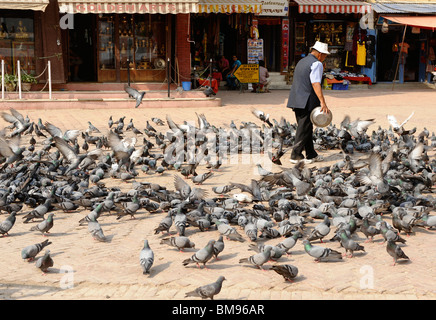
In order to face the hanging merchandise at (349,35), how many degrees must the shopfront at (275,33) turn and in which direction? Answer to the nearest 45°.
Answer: approximately 90° to its left

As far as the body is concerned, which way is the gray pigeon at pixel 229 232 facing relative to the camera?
to the viewer's left

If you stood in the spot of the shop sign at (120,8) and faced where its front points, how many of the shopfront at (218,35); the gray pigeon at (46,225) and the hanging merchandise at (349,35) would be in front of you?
1

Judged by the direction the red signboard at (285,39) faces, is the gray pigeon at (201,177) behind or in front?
in front

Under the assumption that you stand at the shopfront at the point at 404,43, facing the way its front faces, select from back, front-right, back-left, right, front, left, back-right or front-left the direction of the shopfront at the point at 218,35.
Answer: front-right

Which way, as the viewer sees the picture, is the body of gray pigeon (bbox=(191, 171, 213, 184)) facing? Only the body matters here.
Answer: to the viewer's left

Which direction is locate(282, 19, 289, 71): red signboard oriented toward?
toward the camera

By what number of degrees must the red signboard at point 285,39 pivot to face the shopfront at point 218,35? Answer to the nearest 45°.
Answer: approximately 45° to its right

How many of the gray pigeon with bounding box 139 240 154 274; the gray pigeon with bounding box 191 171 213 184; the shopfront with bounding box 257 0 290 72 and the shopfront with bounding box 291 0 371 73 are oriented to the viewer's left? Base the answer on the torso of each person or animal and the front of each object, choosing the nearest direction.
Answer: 1

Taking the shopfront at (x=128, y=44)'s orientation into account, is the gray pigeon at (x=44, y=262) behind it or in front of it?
in front

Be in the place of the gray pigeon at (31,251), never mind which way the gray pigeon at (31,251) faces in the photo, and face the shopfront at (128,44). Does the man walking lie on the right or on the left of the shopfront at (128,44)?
right

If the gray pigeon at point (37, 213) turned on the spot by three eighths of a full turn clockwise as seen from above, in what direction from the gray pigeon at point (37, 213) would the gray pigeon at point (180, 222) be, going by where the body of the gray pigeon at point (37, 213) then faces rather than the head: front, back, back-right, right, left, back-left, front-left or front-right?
left

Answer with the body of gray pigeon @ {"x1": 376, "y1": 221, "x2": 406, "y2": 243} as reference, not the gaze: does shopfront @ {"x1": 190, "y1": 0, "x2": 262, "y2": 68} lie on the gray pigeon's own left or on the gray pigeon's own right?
on the gray pigeon's own right

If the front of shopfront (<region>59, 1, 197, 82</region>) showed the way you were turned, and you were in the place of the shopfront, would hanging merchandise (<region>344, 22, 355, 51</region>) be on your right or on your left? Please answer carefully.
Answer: on your left

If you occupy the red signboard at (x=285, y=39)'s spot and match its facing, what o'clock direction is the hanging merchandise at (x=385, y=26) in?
The hanging merchandise is roughly at 9 o'clock from the red signboard.

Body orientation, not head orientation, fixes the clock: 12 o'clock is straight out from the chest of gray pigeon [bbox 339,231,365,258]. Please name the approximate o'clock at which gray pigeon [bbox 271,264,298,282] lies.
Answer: gray pigeon [bbox 271,264,298,282] is roughly at 10 o'clock from gray pigeon [bbox 339,231,365,258].

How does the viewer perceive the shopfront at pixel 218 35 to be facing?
facing the viewer
